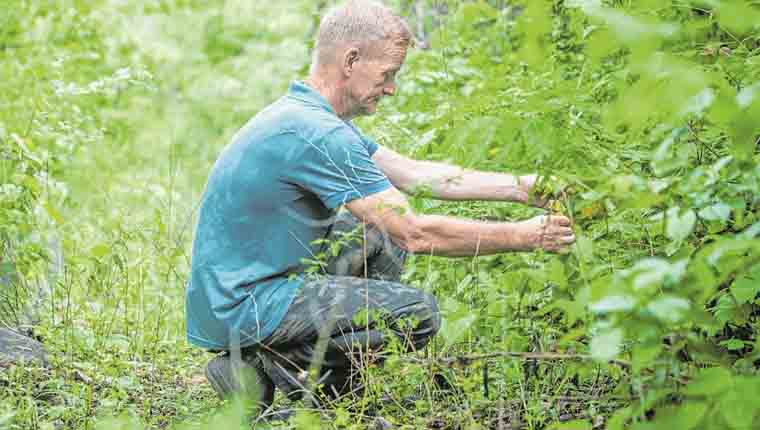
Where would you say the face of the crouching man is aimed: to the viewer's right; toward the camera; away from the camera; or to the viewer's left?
to the viewer's right

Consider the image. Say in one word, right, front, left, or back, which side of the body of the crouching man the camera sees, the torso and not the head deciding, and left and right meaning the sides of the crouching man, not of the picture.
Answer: right

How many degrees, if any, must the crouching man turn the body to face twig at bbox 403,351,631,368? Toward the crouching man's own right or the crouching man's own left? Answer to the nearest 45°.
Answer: approximately 45° to the crouching man's own right
